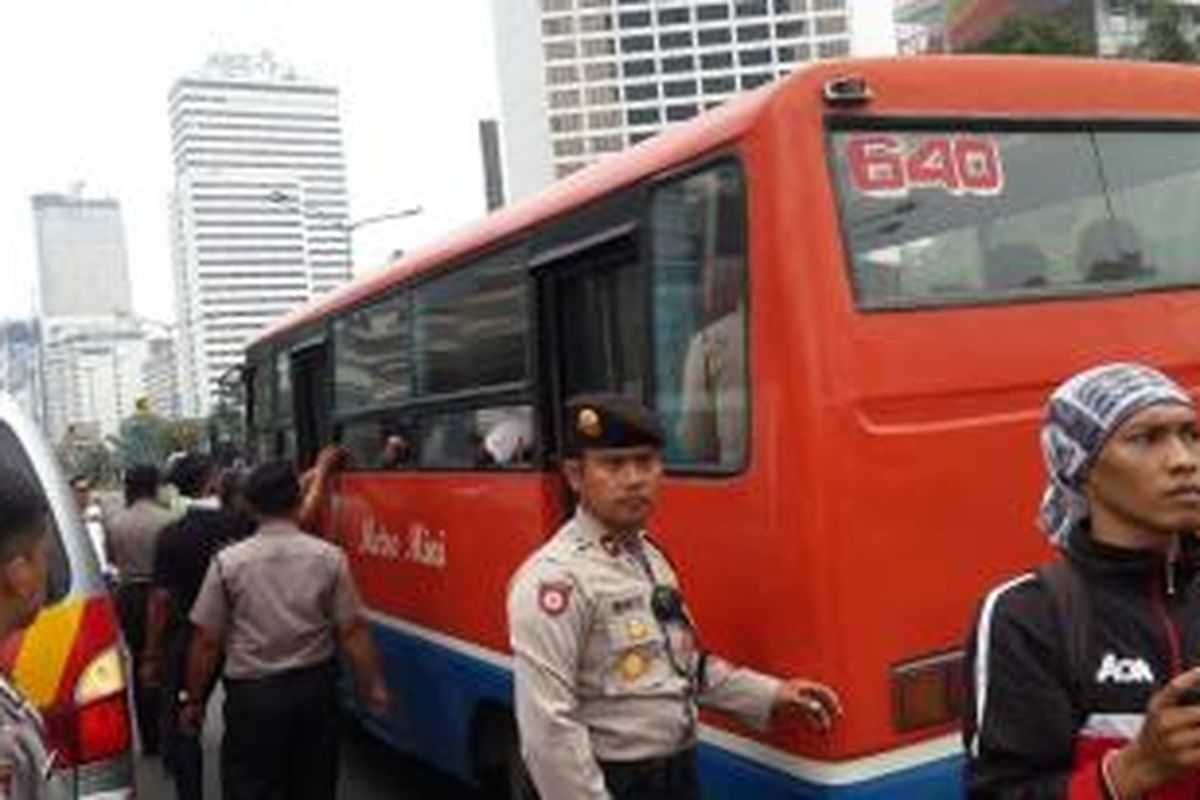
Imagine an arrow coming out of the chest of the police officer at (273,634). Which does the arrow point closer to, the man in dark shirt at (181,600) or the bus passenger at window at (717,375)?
the man in dark shirt

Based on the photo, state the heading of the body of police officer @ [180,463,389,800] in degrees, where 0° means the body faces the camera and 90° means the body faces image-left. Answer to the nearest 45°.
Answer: approximately 180°

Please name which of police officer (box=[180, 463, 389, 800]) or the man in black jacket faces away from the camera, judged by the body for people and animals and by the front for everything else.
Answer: the police officer

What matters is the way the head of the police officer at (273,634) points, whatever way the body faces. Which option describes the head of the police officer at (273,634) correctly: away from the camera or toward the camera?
away from the camera

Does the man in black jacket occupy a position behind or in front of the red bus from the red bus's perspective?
behind

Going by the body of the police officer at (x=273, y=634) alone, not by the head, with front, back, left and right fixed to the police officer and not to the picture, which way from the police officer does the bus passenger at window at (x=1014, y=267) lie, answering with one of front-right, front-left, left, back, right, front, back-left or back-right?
back-right

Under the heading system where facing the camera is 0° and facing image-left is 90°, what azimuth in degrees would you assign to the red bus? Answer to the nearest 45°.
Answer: approximately 135°

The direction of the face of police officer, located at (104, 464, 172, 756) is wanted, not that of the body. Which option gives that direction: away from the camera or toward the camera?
away from the camera

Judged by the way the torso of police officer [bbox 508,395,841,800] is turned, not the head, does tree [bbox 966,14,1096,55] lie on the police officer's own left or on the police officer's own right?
on the police officer's own left

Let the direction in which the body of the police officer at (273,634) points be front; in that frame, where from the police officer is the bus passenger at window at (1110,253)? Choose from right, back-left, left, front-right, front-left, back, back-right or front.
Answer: back-right

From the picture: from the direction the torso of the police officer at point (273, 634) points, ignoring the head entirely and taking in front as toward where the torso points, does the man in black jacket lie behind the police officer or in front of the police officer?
behind

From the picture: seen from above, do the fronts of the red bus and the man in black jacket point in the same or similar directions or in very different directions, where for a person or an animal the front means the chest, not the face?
very different directions
